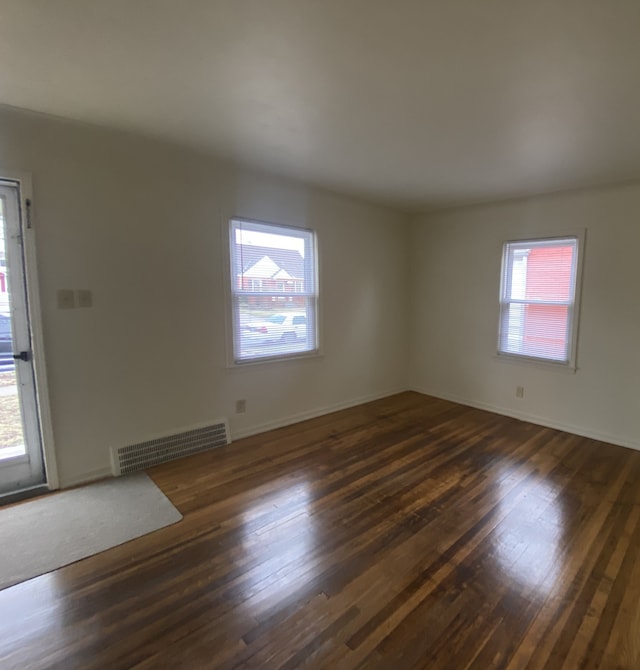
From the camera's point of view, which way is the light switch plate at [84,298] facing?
toward the camera

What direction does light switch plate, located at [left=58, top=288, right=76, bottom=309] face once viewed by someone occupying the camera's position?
facing the viewer
